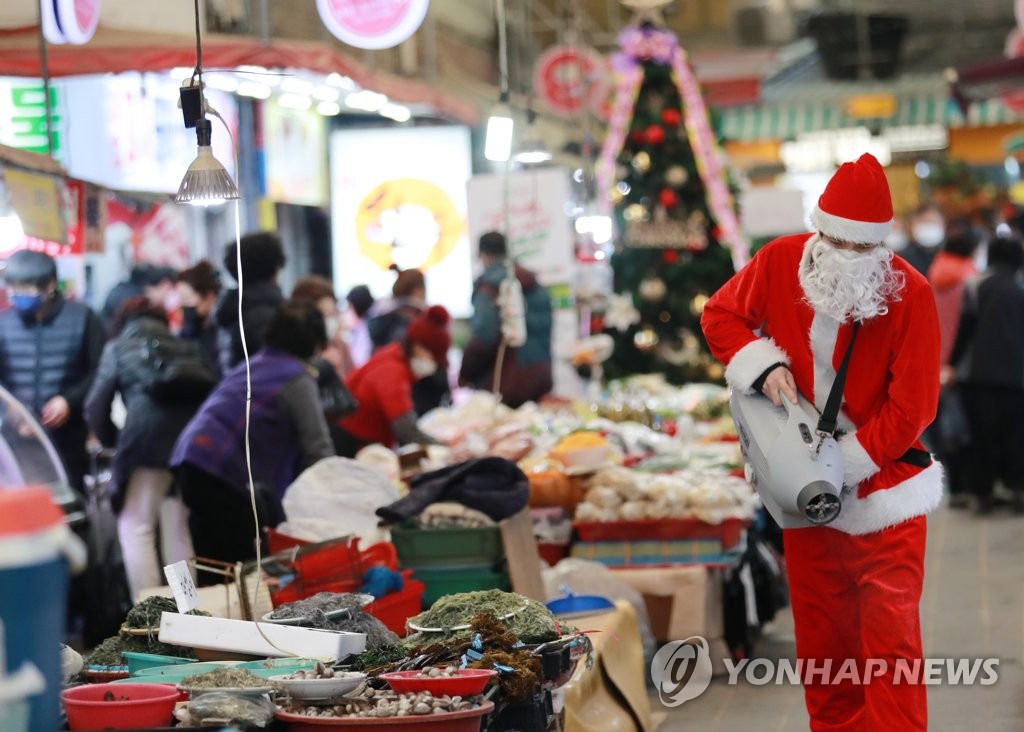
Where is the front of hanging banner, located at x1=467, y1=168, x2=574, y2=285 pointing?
toward the camera

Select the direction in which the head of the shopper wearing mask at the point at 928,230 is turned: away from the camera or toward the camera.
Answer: toward the camera

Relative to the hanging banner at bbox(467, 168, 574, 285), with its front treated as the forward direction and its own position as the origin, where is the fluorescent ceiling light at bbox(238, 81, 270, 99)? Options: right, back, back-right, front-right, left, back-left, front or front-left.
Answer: right

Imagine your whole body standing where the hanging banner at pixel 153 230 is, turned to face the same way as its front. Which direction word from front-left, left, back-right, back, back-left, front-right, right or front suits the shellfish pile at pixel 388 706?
front

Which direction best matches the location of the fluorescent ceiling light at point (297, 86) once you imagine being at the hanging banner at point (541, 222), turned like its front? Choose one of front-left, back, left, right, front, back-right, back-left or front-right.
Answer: right

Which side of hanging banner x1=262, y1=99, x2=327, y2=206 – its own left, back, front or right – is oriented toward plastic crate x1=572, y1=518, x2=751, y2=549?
front

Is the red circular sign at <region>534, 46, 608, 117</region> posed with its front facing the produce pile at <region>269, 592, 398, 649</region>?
yes

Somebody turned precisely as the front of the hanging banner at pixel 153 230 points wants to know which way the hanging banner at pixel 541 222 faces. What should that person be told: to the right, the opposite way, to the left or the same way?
the same way

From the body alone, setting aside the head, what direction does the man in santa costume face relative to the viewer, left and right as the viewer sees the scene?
facing the viewer and to the left of the viewer

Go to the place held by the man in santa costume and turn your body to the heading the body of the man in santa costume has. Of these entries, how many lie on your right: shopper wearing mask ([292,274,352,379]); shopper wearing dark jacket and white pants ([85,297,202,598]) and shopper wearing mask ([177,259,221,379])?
3

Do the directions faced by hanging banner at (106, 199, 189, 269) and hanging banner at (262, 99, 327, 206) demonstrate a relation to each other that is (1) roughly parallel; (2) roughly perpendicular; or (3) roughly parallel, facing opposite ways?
roughly parallel

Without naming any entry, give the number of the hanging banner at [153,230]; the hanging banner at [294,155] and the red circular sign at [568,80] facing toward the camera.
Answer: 3

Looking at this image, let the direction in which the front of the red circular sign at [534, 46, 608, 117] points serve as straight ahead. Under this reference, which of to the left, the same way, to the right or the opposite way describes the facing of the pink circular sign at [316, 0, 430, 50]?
the same way

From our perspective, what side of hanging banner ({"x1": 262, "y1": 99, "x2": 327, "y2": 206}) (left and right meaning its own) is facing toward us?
front

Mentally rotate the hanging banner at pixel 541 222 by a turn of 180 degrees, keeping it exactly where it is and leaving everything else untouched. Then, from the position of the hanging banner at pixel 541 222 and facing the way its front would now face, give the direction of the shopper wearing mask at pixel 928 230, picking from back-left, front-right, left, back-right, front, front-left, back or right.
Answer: front-right

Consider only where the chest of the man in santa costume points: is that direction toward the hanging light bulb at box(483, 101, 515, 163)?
no

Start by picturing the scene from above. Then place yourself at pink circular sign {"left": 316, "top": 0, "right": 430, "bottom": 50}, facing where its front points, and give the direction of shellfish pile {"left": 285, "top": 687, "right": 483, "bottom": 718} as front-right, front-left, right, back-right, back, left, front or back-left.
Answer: front

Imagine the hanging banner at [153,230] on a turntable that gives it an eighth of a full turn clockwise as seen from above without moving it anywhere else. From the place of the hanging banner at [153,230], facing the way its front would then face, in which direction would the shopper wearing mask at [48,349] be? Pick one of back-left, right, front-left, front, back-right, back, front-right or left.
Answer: front-left

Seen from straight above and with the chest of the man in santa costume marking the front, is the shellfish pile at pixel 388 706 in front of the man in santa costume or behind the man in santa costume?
in front

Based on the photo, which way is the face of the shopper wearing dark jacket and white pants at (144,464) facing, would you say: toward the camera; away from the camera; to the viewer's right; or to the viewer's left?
away from the camera

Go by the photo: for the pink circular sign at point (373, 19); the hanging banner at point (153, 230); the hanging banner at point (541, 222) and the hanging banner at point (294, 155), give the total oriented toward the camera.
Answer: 4
